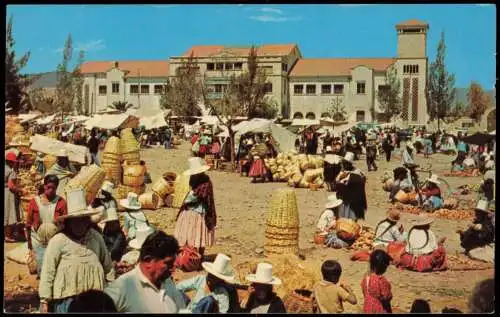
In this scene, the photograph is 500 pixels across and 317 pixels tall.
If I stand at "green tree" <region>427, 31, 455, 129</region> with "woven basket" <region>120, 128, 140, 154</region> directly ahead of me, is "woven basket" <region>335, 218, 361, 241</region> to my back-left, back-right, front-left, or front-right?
front-left

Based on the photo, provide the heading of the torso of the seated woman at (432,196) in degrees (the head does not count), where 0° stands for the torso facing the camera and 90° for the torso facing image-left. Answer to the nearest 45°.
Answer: approximately 0°

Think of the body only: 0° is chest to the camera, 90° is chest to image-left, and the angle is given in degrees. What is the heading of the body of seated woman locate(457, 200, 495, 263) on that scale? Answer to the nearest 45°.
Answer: approximately 90°

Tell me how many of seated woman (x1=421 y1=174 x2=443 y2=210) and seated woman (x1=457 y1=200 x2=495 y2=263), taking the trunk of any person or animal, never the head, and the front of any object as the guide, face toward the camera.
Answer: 1

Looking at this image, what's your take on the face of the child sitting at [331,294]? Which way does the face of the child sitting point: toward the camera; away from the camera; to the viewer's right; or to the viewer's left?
away from the camera

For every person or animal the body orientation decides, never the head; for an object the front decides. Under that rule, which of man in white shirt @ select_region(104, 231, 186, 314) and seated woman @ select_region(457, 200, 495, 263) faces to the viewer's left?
the seated woman

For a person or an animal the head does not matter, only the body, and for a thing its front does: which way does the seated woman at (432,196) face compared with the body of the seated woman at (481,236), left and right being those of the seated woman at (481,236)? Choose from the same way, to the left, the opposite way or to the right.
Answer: to the left

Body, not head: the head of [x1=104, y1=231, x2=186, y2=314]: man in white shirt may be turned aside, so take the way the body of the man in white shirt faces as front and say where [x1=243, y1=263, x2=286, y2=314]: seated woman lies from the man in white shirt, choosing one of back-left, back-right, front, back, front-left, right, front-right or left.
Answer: left

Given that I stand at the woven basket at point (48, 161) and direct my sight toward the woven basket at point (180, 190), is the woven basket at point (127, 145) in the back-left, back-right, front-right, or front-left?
front-left

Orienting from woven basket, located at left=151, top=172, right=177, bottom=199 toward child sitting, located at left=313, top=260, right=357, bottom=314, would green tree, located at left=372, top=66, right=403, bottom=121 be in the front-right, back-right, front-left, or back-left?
back-left

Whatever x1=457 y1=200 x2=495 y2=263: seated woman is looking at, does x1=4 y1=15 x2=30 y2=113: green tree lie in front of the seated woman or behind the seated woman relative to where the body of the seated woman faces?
in front

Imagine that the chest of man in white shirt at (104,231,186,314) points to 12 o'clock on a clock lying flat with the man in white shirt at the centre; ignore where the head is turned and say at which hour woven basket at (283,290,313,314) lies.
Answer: The woven basket is roughly at 9 o'clock from the man in white shirt.

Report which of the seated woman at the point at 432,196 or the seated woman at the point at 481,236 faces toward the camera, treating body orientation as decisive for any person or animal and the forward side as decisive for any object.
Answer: the seated woman at the point at 432,196

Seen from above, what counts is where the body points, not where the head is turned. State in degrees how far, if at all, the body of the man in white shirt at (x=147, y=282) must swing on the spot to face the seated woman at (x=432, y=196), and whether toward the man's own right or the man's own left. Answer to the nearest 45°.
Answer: approximately 90° to the man's own left

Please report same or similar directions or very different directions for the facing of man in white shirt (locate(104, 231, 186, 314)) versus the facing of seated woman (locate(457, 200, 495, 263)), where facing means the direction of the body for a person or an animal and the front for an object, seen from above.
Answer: very different directions

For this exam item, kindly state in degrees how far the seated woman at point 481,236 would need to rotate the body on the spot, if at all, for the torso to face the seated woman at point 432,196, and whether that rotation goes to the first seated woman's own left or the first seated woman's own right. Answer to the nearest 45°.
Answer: approximately 90° to the first seated woman's own right

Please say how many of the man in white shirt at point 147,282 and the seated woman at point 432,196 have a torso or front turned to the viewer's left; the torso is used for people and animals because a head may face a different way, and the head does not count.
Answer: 0

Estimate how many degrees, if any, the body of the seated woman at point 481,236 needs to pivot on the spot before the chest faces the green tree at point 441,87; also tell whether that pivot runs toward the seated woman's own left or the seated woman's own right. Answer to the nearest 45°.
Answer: approximately 90° to the seated woman's own right

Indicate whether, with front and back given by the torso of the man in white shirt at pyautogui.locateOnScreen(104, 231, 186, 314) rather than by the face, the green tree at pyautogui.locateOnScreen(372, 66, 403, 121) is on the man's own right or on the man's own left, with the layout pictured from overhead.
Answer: on the man's own left
